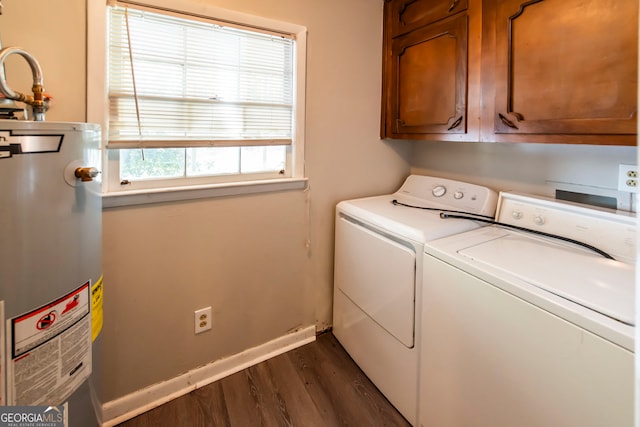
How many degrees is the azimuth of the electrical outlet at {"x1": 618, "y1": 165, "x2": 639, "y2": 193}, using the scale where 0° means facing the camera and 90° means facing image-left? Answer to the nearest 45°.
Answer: approximately 0°

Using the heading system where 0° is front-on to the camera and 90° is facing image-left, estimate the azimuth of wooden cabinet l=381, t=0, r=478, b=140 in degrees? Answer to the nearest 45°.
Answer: approximately 45°
